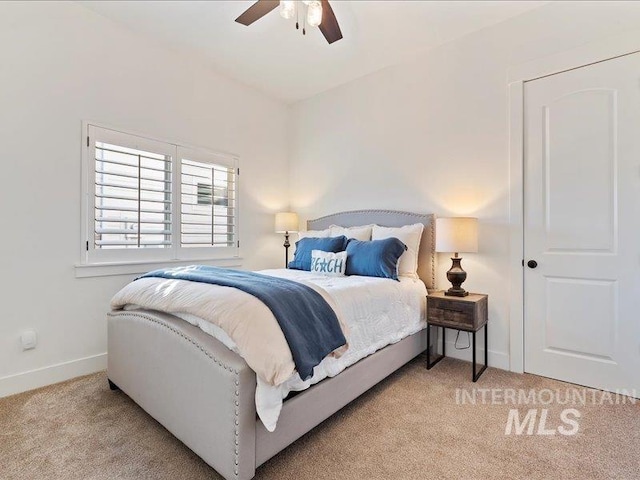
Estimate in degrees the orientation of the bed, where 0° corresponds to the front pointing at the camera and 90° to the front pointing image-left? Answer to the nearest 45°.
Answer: approximately 45°

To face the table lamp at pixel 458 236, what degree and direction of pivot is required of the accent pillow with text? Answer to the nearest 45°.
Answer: approximately 135° to its left

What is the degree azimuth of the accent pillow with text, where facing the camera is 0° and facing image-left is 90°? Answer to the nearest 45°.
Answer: approximately 45°

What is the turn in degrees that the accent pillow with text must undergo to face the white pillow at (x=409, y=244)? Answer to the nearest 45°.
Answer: approximately 135° to its left

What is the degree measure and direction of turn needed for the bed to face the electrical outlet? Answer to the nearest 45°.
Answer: approximately 90° to its right

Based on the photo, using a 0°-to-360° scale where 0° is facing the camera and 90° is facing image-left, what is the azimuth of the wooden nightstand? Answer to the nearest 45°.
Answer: approximately 45°

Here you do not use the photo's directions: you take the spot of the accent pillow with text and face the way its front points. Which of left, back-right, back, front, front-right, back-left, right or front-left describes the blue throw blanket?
front-left

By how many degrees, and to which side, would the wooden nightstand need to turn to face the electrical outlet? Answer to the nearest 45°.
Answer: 0° — it already faces it

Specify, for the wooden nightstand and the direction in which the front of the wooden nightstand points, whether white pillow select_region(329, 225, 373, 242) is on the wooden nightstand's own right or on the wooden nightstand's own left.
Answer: on the wooden nightstand's own right
